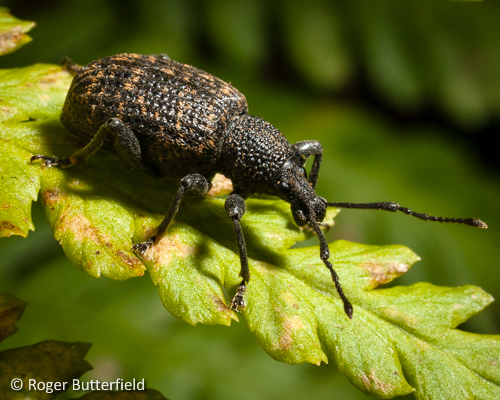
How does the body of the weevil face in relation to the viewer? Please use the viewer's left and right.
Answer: facing the viewer and to the right of the viewer

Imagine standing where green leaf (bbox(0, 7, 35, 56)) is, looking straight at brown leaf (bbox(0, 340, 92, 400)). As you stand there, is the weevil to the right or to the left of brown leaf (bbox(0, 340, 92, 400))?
left

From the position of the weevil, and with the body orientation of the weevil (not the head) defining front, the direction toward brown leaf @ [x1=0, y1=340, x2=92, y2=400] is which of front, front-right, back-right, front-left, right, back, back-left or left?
back-right

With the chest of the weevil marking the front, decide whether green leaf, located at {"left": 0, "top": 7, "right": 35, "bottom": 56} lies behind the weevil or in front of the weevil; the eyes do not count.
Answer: behind

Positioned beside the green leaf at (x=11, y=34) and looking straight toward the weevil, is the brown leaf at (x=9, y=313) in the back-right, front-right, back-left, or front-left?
front-right
